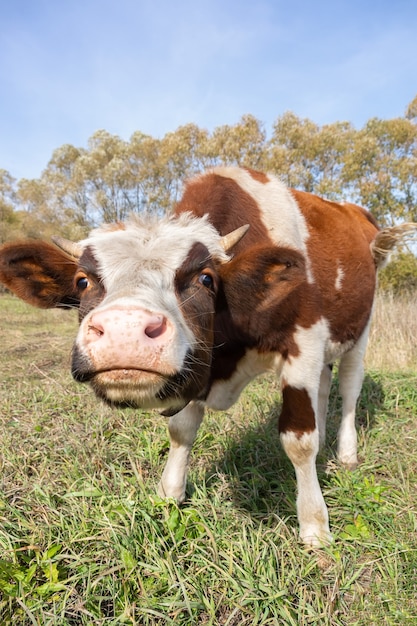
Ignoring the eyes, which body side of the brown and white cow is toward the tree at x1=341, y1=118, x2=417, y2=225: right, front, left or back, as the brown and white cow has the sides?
back

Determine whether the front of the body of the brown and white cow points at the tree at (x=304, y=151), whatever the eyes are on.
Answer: no

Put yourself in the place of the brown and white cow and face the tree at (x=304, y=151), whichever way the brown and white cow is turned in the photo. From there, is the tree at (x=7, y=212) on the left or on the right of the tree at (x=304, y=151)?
left

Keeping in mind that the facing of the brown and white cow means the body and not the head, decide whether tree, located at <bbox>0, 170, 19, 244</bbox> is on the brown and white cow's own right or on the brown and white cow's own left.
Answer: on the brown and white cow's own right

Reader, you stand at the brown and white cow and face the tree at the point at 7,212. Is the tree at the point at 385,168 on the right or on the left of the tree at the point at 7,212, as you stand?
right
